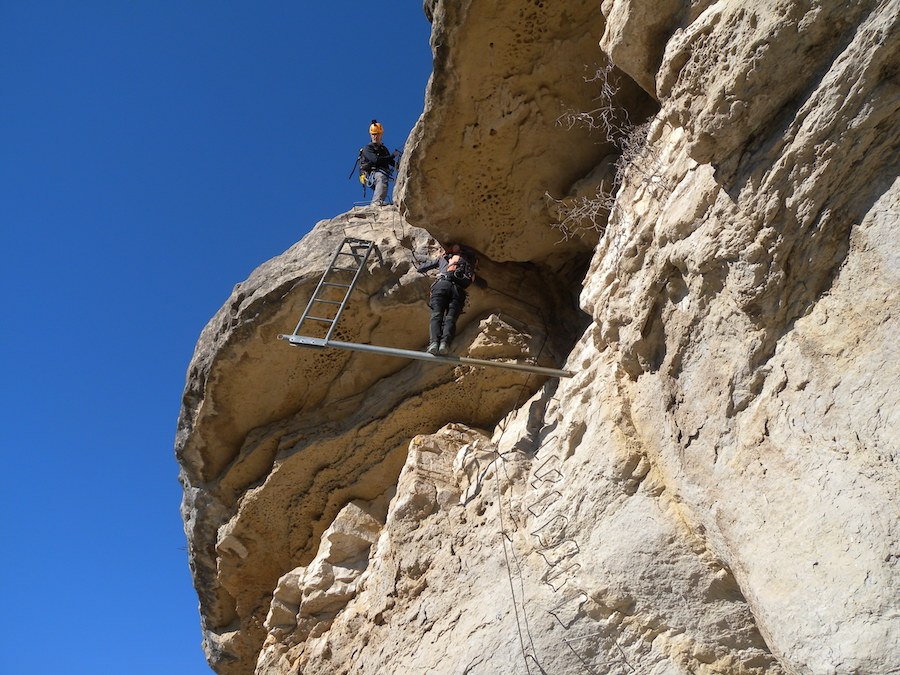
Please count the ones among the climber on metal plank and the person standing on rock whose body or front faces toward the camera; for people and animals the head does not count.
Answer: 2

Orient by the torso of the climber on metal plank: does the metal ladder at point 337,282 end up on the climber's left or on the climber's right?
on the climber's right

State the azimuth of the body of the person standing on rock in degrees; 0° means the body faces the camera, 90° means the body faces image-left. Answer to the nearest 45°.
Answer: approximately 0°
